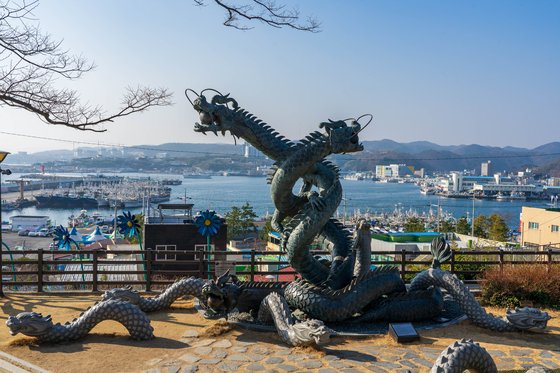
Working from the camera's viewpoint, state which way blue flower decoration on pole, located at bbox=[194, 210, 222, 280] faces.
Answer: facing the viewer

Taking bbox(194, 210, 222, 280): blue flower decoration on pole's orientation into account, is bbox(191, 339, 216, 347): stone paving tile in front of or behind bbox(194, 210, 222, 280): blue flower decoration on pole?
in front

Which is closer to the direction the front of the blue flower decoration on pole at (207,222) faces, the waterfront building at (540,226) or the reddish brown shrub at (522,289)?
the reddish brown shrub

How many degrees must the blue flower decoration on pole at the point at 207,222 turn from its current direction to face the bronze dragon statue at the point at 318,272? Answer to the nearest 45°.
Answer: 0° — it already faces it

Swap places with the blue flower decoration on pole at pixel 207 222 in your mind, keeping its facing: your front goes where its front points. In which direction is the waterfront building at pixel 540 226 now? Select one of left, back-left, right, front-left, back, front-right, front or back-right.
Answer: back-left

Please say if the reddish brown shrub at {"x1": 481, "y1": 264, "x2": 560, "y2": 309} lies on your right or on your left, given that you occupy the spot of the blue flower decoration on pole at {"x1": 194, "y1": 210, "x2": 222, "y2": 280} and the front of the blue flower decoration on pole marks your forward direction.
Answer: on your left

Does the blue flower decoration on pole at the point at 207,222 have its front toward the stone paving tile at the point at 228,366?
yes

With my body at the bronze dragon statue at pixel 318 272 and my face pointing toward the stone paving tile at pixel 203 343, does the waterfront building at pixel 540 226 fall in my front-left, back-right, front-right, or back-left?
back-right

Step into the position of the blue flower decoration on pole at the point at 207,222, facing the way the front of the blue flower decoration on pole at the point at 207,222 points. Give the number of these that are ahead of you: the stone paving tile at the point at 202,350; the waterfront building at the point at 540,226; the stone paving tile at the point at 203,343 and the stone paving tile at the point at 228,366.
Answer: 3

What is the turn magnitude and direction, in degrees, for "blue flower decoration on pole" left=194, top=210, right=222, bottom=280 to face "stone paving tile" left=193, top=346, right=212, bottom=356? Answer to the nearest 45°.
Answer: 0° — it already faces it
